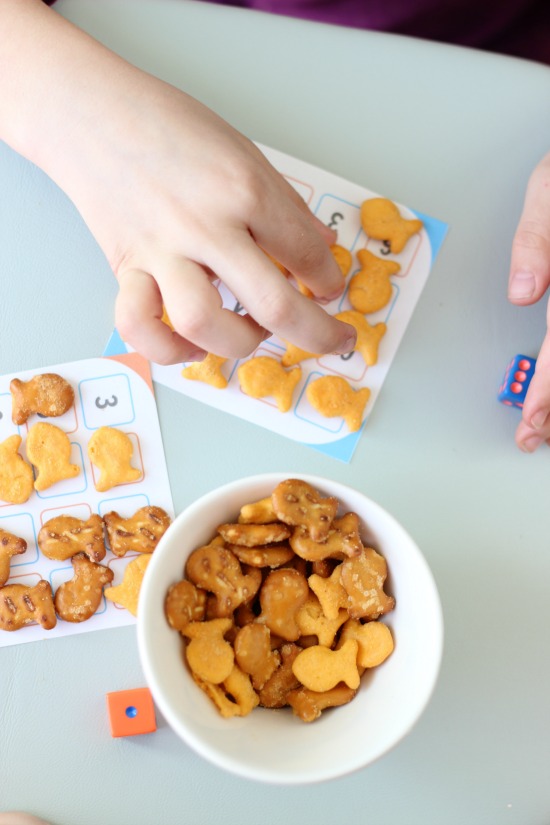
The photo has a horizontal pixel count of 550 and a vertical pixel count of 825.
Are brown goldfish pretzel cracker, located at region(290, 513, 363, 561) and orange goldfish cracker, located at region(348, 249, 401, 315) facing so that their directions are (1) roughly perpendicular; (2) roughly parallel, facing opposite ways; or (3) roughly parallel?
roughly perpendicular

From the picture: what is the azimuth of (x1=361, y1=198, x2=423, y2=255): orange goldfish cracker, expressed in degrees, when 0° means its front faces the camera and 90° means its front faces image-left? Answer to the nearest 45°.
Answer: approximately 135°

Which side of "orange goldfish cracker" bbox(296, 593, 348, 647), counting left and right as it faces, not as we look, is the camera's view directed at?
left

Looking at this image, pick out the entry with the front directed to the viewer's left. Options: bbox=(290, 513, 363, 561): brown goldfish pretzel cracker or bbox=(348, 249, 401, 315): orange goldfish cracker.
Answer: bbox=(290, 513, 363, 561): brown goldfish pretzel cracker

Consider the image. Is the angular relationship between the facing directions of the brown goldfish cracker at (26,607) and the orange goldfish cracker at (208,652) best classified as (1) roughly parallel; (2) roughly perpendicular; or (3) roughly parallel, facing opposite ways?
roughly perpendicular

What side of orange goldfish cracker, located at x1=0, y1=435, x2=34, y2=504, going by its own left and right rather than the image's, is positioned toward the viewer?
front

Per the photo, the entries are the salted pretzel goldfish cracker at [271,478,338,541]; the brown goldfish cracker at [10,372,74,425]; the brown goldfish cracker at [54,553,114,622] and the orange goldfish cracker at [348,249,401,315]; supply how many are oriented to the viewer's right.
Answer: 1

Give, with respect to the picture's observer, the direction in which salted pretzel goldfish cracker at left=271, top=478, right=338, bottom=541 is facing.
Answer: facing away from the viewer and to the left of the viewer
